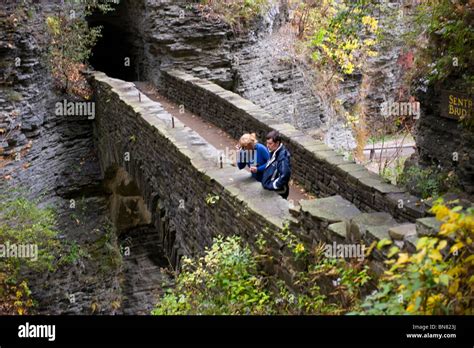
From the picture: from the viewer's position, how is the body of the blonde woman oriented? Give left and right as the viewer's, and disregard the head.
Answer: facing the viewer and to the left of the viewer

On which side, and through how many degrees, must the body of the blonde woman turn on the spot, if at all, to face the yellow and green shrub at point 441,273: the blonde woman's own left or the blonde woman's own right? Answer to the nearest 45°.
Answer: approximately 45° to the blonde woman's own left

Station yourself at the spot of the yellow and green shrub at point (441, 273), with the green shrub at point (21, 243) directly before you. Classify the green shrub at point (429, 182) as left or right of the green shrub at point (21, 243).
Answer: right

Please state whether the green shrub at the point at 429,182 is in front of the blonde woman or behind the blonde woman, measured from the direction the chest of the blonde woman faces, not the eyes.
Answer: behind

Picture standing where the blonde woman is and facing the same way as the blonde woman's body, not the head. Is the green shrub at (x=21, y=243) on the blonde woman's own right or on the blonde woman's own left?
on the blonde woman's own right
